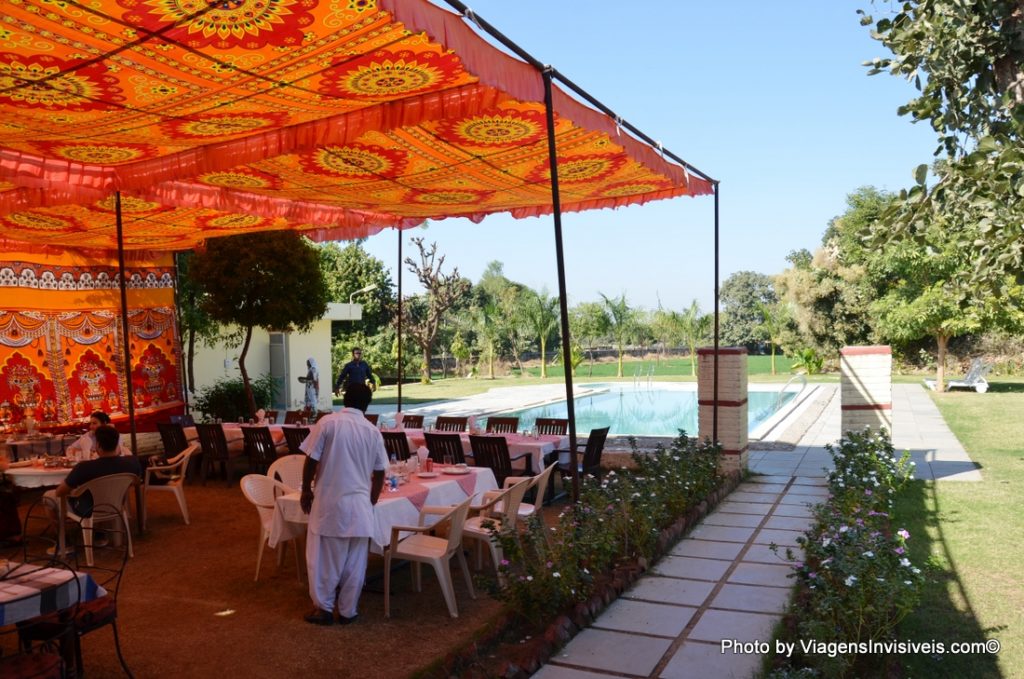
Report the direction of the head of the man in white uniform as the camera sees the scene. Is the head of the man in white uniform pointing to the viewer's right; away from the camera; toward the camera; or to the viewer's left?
away from the camera

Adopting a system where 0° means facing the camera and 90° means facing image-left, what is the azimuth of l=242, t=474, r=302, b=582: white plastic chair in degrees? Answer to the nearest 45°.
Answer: approximately 225°

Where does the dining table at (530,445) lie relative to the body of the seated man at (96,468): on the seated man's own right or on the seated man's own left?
on the seated man's own right

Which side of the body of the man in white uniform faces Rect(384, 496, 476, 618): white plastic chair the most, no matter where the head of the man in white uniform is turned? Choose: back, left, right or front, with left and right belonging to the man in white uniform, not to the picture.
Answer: right

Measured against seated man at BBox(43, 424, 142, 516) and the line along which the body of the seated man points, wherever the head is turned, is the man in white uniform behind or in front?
behind

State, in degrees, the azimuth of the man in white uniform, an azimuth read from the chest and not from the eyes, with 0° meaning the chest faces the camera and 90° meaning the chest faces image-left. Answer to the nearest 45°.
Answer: approximately 180°

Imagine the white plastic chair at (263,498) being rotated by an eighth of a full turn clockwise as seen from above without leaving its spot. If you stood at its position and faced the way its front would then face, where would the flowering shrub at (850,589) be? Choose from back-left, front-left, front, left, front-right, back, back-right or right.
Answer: front-left
